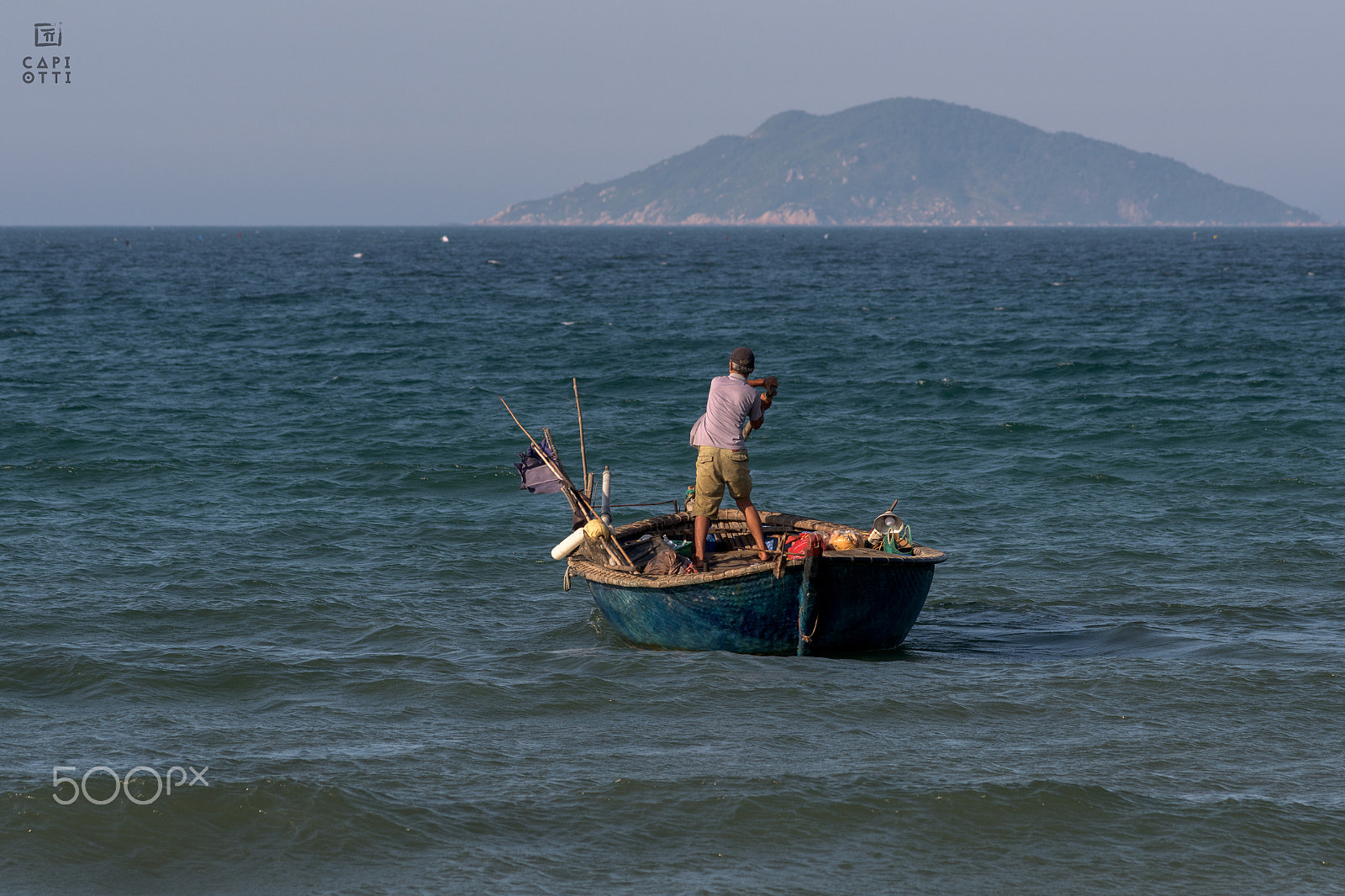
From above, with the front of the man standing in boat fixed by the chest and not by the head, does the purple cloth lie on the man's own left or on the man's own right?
on the man's own left

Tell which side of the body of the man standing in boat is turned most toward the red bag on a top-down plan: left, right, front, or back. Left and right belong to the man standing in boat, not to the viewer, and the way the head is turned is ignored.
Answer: right

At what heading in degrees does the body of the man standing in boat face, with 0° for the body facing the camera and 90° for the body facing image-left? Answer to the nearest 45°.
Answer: approximately 225°

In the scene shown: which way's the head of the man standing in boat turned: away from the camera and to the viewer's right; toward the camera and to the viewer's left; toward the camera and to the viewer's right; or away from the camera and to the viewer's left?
away from the camera and to the viewer's right
